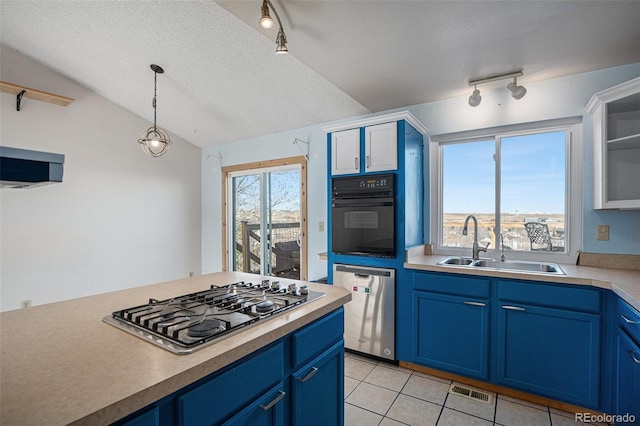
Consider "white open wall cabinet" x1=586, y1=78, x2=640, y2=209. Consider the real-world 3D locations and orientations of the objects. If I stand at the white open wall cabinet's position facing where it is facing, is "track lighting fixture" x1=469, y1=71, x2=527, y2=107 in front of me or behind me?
in front

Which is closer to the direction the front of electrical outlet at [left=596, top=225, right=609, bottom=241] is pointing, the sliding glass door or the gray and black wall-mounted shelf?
the gray and black wall-mounted shelf

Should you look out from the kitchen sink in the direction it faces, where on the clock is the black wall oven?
The black wall oven is roughly at 2 o'clock from the kitchen sink.

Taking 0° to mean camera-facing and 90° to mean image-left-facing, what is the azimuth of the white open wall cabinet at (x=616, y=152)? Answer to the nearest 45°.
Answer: approximately 45°

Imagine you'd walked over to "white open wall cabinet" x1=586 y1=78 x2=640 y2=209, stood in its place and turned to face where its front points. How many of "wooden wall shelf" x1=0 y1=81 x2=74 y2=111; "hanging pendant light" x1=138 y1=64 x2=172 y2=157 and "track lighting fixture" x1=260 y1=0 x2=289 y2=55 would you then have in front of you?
3

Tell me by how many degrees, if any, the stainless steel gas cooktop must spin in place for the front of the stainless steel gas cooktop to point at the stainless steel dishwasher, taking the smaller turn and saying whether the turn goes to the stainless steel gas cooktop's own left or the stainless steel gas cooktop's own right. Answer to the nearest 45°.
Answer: approximately 90° to the stainless steel gas cooktop's own left

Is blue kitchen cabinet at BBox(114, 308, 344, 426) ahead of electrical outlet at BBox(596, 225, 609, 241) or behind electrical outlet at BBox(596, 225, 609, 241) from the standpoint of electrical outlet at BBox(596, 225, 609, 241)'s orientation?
ahead

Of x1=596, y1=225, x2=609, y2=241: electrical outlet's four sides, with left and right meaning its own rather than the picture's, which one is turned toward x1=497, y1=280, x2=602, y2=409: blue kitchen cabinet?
front

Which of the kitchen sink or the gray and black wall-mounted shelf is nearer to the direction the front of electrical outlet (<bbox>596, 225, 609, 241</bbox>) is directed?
the gray and black wall-mounted shelf

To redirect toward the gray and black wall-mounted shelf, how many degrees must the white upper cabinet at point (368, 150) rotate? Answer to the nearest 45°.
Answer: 0° — it already faces it

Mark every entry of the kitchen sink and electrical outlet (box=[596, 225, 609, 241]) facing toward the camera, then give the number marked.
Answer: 2

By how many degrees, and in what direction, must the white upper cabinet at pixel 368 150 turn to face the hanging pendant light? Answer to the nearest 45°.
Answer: approximately 45° to its right
